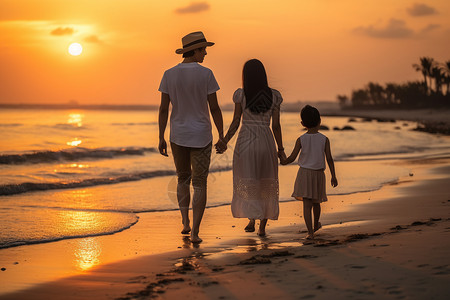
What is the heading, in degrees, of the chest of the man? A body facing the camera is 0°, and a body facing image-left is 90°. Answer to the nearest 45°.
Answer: approximately 180°

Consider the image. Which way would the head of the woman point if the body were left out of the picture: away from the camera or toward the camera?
away from the camera

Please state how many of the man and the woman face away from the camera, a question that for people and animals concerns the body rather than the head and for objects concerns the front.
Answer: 2

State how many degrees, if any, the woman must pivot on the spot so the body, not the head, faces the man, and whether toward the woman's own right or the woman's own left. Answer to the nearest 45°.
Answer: approximately 135° to the woman's own left

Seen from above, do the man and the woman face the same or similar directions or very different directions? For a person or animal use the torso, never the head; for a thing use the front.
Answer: same or similar directions

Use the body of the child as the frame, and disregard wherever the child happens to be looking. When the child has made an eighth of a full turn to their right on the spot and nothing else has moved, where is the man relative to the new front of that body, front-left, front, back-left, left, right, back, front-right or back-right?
back-left

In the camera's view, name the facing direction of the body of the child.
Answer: away from the camera

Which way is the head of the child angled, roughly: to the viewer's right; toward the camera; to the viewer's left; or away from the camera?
away from the camera

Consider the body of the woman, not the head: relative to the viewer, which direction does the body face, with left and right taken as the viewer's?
facing away from the viewer

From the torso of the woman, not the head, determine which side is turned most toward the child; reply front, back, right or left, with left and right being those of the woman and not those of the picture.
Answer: right

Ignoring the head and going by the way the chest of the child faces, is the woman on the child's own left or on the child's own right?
on the child's own left
